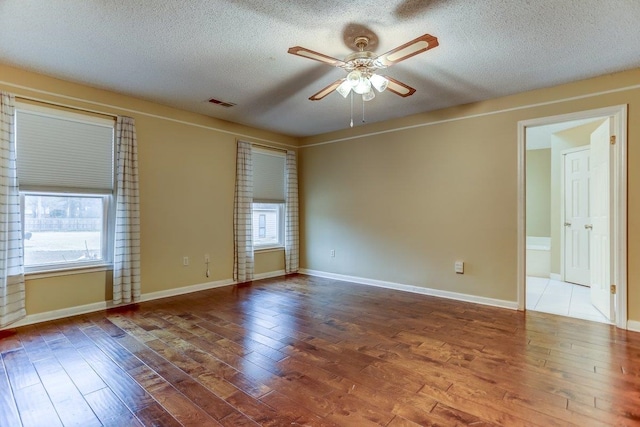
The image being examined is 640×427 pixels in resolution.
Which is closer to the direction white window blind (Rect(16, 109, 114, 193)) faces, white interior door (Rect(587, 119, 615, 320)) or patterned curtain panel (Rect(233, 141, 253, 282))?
the white interior door

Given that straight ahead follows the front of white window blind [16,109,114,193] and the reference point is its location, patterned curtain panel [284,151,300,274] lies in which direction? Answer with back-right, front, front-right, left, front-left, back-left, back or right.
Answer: front-left

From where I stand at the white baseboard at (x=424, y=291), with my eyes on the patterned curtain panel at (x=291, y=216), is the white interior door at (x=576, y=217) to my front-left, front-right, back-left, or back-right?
back-right

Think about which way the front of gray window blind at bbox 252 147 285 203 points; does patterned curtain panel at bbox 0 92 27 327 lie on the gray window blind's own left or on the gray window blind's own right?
on the gray window blind's own right

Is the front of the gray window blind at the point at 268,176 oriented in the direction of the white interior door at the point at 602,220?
yes

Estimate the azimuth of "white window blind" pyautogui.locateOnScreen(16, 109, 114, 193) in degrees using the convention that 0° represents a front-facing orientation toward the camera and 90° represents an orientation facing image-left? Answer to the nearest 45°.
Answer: approximately 315°

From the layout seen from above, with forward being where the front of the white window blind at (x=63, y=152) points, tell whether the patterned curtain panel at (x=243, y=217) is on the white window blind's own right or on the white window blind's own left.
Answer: on the white window blind's own left

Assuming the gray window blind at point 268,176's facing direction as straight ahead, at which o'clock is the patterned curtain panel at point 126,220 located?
The patterned curtain panel is roughly at 3 o'clock from the gray window blind.

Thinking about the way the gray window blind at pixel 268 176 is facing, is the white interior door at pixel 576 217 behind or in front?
in front

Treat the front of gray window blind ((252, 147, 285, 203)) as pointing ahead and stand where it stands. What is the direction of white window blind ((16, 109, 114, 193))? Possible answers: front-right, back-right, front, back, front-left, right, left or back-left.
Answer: right

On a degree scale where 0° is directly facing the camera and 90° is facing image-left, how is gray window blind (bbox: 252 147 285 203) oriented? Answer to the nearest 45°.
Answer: approximately 315°

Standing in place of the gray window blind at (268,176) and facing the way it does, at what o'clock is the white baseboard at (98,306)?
The white baseboard is roughly at 3 o'clock from the gray window blind.
